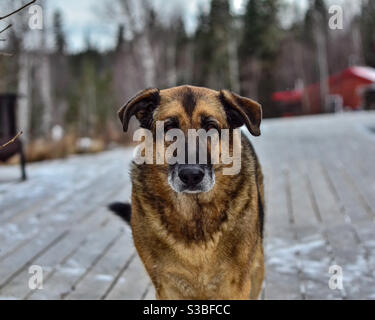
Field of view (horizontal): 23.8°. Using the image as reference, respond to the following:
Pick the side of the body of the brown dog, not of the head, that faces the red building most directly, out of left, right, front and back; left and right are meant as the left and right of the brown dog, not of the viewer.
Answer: back

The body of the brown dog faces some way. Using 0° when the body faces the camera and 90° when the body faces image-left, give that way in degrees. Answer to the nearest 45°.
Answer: approximately 0°

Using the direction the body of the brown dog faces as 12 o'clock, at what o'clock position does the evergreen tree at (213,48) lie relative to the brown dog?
The evergreen tree is roughly at 6 o'clock from the brown dog.

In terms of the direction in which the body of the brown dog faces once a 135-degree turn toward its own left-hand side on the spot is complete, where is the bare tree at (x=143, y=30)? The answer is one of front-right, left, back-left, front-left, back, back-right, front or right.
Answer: front-left

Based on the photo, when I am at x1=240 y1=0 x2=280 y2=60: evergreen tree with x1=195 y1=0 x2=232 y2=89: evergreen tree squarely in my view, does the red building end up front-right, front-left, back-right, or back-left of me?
back-left

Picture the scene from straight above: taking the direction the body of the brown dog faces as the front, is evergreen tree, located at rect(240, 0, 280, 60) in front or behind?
behind
